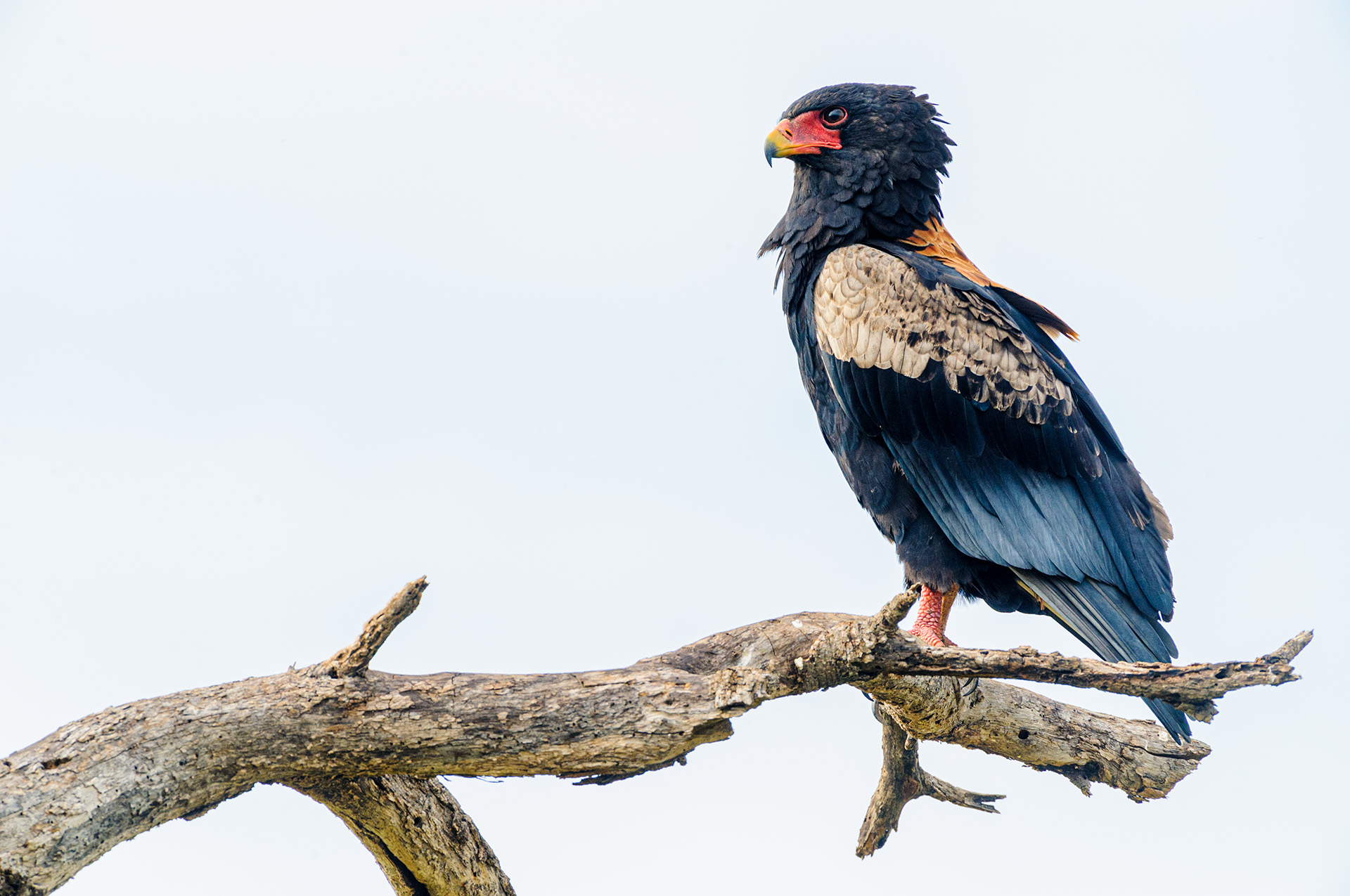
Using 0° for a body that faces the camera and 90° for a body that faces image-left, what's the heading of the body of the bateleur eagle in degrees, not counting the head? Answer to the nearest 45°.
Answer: approximately 90°
